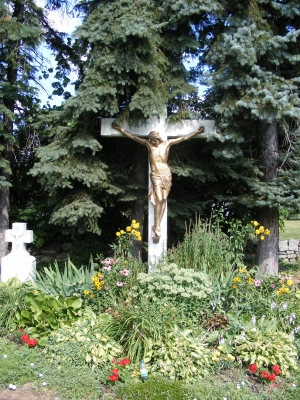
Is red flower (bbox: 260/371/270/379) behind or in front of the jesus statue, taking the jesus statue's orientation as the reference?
in front

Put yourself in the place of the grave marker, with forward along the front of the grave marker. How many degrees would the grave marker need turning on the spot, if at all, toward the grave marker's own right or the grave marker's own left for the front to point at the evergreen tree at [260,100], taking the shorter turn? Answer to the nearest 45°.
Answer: approximately 90° to the grave marker's own left

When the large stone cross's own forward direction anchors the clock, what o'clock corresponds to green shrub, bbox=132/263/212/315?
The green shrub is roughly at 12 o'clock from the large stone cross.

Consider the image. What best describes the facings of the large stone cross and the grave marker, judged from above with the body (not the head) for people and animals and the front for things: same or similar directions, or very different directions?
same or similar directions

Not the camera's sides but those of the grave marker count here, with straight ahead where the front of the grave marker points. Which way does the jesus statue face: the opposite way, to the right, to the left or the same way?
the same way

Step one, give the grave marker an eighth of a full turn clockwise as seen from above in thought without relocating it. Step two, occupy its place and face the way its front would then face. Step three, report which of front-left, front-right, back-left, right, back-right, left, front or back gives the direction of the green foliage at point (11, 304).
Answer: front-left

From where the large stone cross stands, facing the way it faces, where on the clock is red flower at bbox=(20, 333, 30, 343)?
The red flower is roughly at 1 o'clock from the large stone cross.

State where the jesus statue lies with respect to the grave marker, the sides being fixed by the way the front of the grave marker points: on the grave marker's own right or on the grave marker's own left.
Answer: on the grave marker's own left

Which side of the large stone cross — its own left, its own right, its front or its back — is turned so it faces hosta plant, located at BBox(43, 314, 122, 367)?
front

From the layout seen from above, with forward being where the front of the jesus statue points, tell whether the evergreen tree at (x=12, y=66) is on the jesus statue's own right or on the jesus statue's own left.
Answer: on the jesus statue's own right

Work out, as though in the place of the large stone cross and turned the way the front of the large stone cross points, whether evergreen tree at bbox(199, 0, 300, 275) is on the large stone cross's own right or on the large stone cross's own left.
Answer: on the large stone cross's own left

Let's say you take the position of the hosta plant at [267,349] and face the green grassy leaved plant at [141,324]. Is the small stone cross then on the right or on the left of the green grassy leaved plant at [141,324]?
right

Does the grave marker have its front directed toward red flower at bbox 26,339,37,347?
yes

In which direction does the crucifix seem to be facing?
toward the camera
